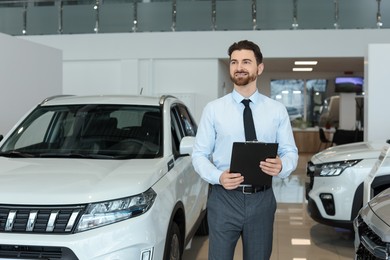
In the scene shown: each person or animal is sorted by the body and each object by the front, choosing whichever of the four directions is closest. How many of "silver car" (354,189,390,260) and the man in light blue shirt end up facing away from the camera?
0

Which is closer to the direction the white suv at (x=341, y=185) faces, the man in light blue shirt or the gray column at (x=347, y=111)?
the man in light blue shirt

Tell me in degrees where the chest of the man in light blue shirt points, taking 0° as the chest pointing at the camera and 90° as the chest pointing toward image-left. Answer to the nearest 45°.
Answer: approximately 0°

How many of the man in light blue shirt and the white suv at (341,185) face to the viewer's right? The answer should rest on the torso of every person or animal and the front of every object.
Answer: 0

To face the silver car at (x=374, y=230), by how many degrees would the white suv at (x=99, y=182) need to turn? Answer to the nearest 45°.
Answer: approximately 90° to its left

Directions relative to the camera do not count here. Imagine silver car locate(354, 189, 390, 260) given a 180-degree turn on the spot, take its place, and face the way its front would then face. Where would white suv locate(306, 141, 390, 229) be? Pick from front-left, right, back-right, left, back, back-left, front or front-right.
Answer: front-left

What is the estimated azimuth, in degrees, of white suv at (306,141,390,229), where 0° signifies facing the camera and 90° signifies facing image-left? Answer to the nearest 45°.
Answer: approximately 45°

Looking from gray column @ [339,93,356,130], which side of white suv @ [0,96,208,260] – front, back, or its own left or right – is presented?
back

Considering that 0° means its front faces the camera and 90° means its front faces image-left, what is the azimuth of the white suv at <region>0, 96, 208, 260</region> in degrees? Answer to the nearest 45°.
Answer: approximately 45°

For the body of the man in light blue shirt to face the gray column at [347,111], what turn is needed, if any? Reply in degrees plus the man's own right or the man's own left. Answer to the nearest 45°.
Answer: approximately 180°

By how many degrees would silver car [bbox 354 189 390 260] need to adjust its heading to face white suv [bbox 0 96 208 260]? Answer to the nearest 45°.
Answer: approximately 45° to its right

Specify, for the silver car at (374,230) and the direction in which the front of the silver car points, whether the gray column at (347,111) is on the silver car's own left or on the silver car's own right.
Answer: on the silver car's own right

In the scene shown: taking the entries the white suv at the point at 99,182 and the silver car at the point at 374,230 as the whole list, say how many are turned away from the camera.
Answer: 0

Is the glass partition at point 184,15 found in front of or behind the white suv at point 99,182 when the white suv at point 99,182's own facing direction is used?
behind
